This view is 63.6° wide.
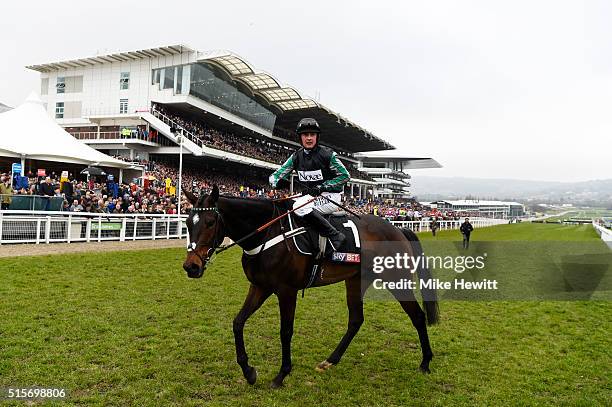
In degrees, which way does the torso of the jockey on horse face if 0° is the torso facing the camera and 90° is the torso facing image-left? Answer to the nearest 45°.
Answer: approximately 45°

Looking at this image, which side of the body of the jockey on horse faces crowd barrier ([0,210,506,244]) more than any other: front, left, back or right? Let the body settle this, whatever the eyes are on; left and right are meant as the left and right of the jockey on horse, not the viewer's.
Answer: right

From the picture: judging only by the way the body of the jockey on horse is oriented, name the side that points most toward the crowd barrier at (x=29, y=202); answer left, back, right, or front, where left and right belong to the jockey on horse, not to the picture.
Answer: right

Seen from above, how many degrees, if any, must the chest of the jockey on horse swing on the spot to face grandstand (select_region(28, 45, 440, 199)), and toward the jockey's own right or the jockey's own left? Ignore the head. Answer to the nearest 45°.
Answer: approximately 135° to the jockey's own right

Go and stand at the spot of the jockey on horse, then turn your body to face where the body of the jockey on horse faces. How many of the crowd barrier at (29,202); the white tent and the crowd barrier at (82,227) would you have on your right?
3

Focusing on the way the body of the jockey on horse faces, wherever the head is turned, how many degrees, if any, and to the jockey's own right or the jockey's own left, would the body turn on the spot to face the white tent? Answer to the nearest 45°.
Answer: approximately 90° to the jockey's own right
